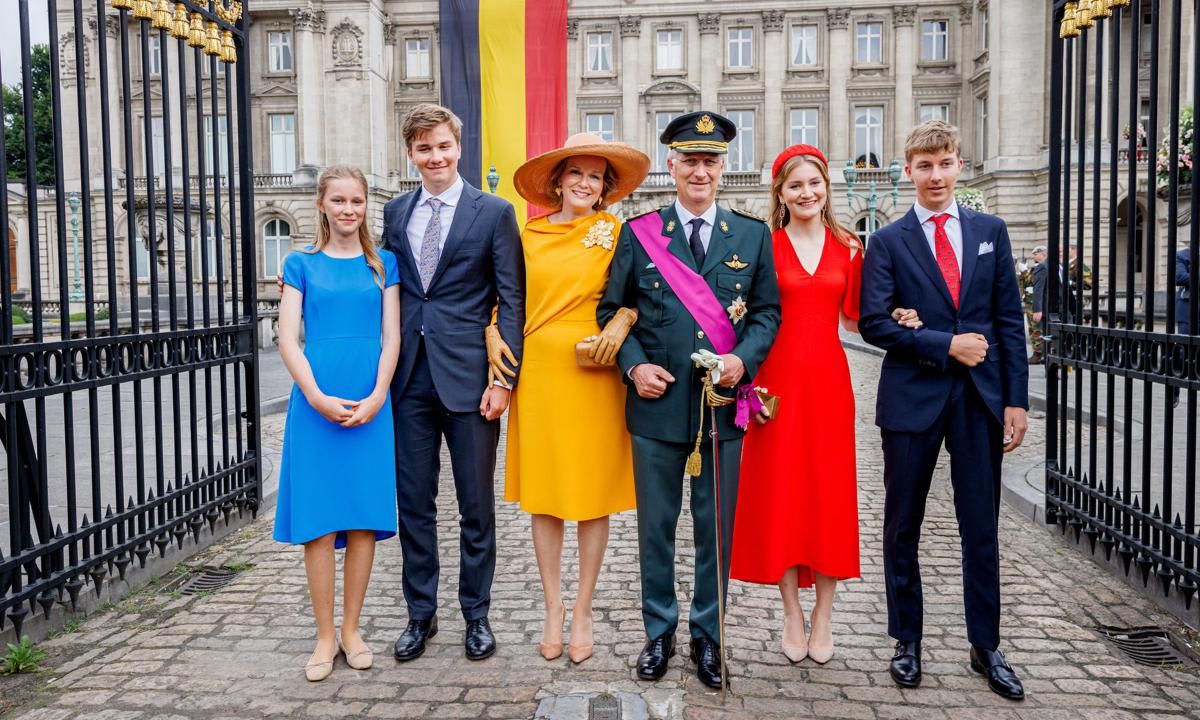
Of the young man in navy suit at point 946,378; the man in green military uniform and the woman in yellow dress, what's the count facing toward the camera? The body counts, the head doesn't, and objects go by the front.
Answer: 3

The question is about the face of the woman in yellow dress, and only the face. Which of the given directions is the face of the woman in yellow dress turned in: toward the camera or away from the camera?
toward the camera

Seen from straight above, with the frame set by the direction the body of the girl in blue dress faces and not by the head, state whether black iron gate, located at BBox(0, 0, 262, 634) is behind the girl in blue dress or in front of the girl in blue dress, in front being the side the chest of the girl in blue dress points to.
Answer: behind

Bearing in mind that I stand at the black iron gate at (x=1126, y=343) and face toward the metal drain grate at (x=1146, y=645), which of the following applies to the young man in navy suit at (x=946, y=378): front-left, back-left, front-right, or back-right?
front-right

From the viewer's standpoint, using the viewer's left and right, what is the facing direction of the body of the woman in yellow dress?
facing the viewer

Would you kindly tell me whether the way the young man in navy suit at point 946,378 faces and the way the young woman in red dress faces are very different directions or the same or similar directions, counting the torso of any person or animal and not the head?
same or similar directions

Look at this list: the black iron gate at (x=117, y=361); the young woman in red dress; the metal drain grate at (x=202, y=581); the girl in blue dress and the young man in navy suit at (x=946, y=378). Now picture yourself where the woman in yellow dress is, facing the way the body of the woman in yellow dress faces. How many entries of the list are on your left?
2

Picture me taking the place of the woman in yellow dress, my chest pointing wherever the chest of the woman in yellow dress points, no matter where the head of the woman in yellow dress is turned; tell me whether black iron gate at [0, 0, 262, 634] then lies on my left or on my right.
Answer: on my right

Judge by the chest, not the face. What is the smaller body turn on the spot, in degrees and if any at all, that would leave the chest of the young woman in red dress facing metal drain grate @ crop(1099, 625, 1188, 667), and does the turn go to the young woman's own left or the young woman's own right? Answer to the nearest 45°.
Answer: approximately 90° to the young woman's own left

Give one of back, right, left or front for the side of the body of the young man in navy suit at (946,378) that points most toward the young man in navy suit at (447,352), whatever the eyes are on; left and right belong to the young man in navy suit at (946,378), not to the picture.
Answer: right

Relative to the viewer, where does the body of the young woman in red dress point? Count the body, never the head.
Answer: toward the camera

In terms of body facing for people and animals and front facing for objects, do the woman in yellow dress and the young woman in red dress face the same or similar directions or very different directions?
same or similar directions

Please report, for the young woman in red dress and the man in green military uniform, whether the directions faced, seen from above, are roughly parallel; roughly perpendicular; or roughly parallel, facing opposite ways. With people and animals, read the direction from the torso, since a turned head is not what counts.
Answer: roughly parallel

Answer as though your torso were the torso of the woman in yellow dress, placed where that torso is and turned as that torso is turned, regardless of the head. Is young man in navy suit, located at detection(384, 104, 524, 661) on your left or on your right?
on your right
